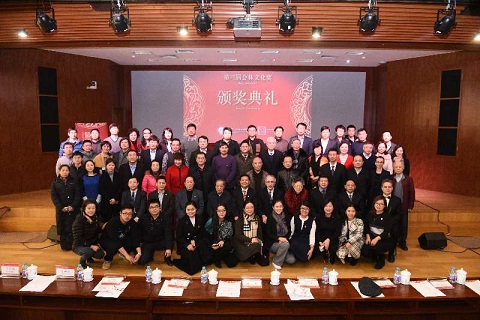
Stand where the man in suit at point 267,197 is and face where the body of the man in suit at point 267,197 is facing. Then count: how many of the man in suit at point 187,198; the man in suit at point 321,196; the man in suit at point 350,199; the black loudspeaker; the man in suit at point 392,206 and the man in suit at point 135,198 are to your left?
4

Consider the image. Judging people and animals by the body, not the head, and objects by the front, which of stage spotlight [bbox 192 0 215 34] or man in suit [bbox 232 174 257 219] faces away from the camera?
the stage spotlight

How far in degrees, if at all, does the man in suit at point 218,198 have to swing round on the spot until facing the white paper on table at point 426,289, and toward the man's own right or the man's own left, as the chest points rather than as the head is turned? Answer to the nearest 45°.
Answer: approximately 45° to the man's own left

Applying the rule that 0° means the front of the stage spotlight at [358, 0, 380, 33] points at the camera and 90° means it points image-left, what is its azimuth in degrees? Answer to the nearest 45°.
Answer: approximately 180°

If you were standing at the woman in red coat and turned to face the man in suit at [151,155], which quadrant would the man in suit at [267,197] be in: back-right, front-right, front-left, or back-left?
back-right

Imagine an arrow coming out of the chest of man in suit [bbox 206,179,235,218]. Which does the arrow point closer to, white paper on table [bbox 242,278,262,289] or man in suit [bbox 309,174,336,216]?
the white paper on table

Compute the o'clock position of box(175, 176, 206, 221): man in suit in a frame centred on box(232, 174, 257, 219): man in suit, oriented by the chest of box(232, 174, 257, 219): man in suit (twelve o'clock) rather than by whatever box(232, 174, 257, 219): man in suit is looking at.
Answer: box(175, 176, 206, 221): man in suit is roughly at 3 o'clock from box(232, 174, 257, 219): man in suit.

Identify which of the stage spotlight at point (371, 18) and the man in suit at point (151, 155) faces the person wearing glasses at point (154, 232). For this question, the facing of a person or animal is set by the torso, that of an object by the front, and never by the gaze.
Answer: the man in suit

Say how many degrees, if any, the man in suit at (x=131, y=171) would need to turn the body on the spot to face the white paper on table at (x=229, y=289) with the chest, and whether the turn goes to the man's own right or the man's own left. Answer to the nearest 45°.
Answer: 0° — they already face it

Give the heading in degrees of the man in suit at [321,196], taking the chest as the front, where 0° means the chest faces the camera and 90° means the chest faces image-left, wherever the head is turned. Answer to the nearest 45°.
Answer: approximately 0°
